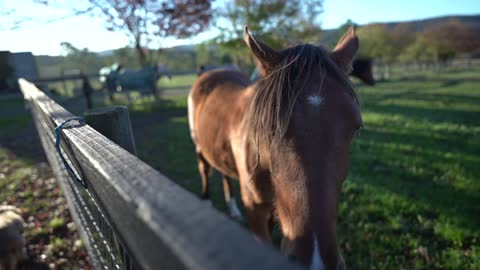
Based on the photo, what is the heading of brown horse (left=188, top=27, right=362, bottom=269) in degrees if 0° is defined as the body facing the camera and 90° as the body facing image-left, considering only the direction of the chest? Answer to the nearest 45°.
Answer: approximately 315°

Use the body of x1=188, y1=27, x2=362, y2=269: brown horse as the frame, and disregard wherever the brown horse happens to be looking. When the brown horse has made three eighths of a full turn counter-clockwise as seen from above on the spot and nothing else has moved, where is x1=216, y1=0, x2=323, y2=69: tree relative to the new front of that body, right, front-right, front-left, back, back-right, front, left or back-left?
front

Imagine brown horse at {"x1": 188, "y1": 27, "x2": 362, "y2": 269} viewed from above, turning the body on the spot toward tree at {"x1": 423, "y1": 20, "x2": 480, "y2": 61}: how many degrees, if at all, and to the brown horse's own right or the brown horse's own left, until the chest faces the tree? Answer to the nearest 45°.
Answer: approximately 90° to the brown horse's own left

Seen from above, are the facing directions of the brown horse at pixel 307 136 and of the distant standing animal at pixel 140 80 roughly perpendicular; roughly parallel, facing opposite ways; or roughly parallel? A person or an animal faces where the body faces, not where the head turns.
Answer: roughly perpendicular
